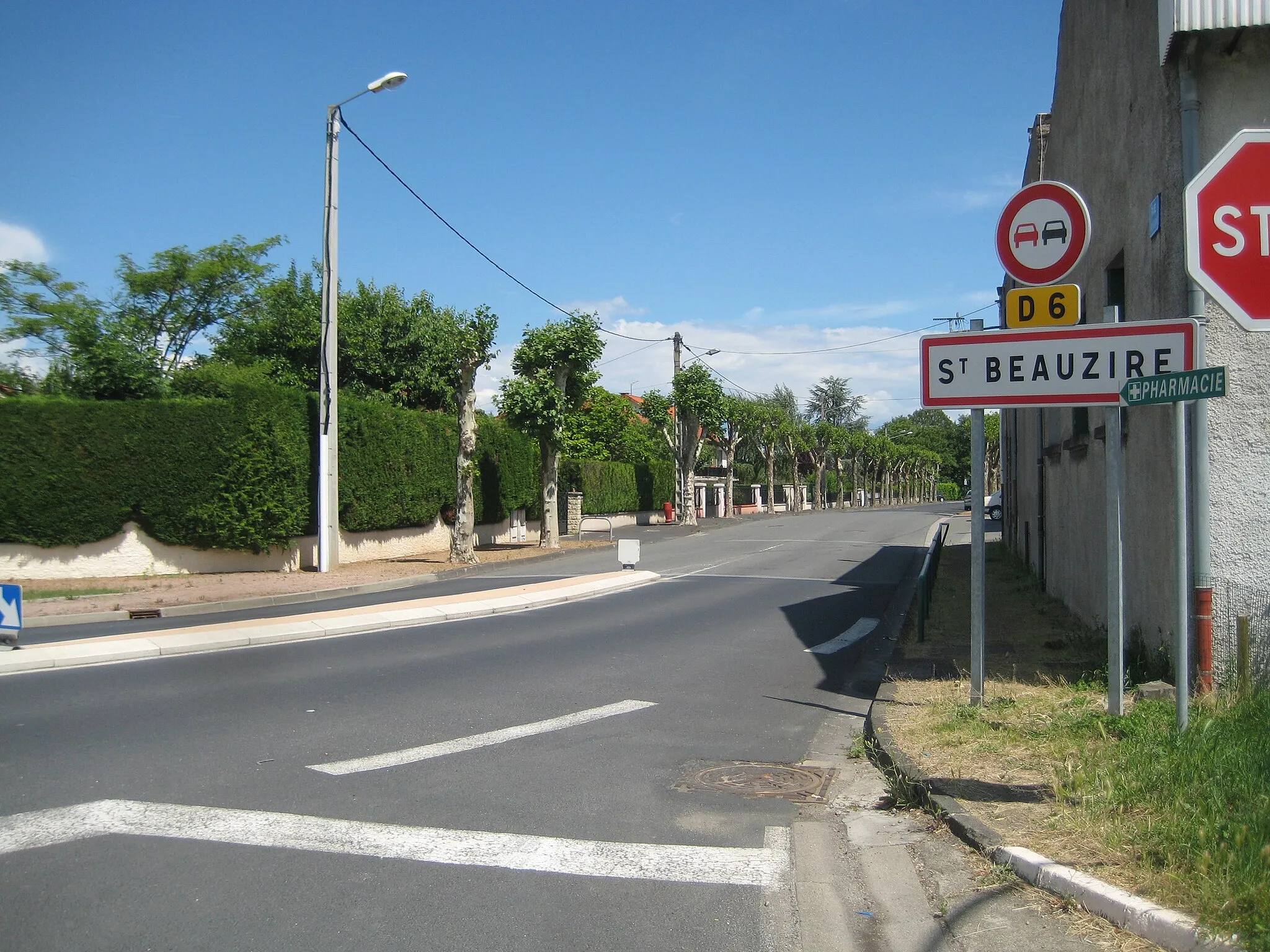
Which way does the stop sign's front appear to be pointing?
toward the camera

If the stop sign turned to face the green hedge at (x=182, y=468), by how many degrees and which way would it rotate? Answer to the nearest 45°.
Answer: approximately 135° to its right

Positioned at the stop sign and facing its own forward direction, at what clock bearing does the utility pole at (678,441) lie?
The utility pole is roughly at 5 o'clock from the stop sign.

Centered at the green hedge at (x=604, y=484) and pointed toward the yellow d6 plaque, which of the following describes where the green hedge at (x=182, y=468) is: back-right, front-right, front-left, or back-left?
front-right

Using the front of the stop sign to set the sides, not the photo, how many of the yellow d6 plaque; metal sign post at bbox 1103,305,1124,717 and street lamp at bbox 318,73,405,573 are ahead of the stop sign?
0

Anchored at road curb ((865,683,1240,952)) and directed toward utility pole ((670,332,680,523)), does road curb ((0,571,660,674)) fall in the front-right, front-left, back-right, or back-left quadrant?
front-left

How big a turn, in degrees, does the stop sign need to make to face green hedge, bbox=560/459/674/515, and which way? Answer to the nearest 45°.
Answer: approximately 135° to its right

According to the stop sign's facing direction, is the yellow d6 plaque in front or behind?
behind

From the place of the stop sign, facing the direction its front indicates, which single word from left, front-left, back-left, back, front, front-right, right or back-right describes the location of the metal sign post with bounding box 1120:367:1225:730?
back

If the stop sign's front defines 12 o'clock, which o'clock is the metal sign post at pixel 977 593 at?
The metal sign post is roughly at 5 o'clock from the stop sign.

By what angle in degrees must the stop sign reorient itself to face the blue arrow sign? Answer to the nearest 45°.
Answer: approximately 90° to its right

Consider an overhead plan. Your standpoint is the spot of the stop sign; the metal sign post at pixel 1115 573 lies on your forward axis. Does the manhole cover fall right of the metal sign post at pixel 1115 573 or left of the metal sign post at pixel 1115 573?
left

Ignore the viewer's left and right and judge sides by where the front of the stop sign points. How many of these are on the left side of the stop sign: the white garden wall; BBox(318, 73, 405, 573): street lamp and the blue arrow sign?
0
